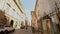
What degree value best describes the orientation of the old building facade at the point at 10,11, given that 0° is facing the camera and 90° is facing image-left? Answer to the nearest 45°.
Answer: approximately 315°
